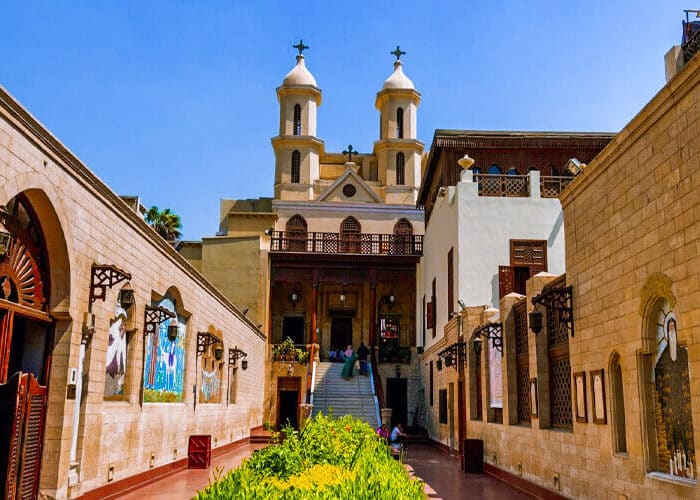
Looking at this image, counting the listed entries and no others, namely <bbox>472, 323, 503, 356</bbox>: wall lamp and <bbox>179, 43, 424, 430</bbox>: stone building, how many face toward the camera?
1

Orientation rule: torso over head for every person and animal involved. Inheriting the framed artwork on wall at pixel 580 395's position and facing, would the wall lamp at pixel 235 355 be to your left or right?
on your right

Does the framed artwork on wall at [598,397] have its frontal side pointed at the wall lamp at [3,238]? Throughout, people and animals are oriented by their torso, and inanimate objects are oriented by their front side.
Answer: yes

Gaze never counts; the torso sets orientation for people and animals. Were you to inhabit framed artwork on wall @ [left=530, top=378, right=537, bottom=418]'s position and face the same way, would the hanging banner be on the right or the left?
on its right

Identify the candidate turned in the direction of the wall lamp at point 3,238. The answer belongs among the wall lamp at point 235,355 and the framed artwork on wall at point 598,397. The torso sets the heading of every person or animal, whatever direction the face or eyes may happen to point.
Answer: the framed artwork on wall

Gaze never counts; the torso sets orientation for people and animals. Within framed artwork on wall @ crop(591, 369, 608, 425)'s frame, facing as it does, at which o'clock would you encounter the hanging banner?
The hanging banner is roughly at 4 o'clock from the framed artwork on wall.

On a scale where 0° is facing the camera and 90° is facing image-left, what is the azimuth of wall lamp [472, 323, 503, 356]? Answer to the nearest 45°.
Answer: approximately 90°

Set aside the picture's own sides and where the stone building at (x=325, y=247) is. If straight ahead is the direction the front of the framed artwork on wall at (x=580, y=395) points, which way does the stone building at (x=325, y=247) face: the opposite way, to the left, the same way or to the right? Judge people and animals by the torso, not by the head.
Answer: to the left

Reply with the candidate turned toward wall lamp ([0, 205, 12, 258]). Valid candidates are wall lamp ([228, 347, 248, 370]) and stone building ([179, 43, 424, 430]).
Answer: the stone building

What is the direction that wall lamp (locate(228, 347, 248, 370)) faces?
to the viewer's right

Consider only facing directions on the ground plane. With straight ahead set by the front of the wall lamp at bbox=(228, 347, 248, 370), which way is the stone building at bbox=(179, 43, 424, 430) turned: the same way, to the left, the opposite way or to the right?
to the right

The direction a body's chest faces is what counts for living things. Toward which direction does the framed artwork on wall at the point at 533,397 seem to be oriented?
to the viewer's left

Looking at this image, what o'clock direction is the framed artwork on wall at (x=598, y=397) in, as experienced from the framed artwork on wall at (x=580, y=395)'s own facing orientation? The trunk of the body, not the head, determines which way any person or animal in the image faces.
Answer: the framed artwork on wall at (x=598, y=397) is roughly at 10 o'clock from the framed artwork on wall at (x=580, y=395).
